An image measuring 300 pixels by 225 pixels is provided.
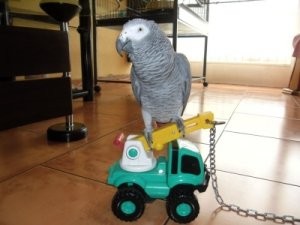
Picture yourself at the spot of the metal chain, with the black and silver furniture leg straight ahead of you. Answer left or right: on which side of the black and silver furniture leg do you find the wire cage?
right

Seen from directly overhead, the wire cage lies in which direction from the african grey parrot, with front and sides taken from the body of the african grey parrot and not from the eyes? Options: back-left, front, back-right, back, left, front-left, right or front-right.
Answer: back-right

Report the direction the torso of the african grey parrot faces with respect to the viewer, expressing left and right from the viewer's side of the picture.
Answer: facing the viewer and to the left of the viewer

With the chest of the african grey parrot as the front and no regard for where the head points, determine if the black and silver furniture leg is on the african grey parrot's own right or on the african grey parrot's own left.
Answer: on the african grey parrot's own right
